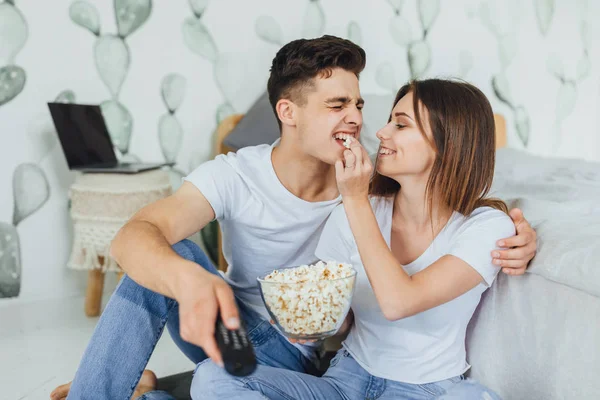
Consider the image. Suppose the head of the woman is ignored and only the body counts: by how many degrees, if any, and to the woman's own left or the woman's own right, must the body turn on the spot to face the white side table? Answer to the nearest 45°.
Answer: approximately 90° to the woman's own right

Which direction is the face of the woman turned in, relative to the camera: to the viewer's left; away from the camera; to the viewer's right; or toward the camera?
to the viewer's left

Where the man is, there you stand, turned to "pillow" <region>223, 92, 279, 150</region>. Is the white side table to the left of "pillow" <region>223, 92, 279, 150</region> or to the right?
left

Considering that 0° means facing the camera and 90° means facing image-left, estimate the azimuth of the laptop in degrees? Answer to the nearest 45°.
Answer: approximately 315°

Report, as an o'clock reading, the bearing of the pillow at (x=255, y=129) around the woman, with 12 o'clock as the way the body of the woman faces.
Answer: The pillow is roughly at 4 o'clock from the woman.

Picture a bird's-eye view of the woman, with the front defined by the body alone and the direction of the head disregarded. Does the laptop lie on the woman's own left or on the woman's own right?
on the woman's own right
